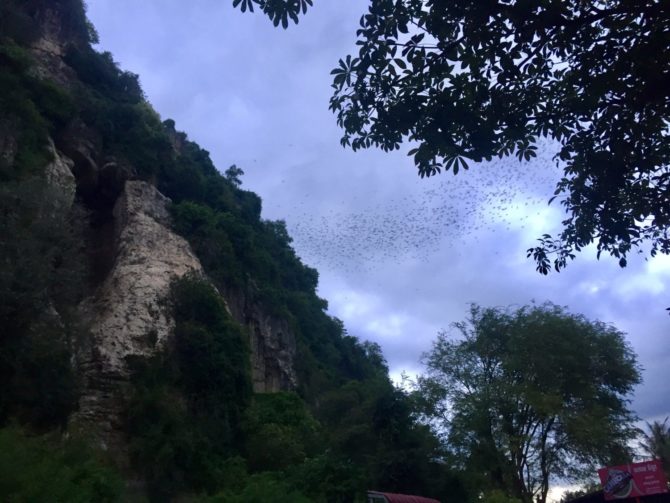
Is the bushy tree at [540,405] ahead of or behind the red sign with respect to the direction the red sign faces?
behind

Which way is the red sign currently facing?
toward the camera
